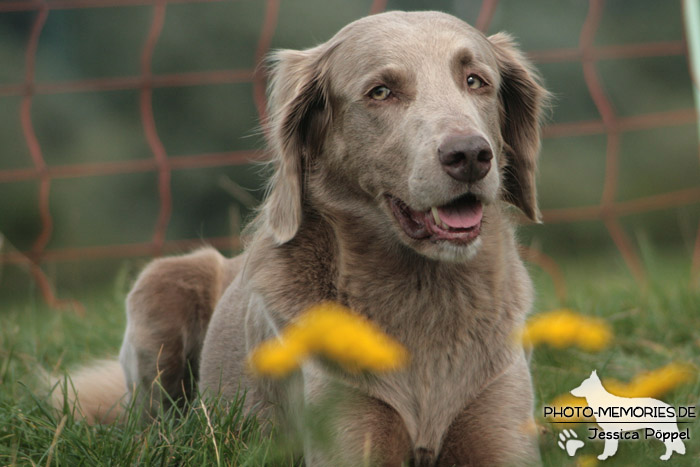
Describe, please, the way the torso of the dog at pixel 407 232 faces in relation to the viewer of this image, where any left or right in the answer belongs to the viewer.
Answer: facing the viewer and to the right of the viewer

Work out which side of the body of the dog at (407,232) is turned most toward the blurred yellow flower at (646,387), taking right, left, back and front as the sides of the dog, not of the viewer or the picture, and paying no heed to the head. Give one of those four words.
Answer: front
